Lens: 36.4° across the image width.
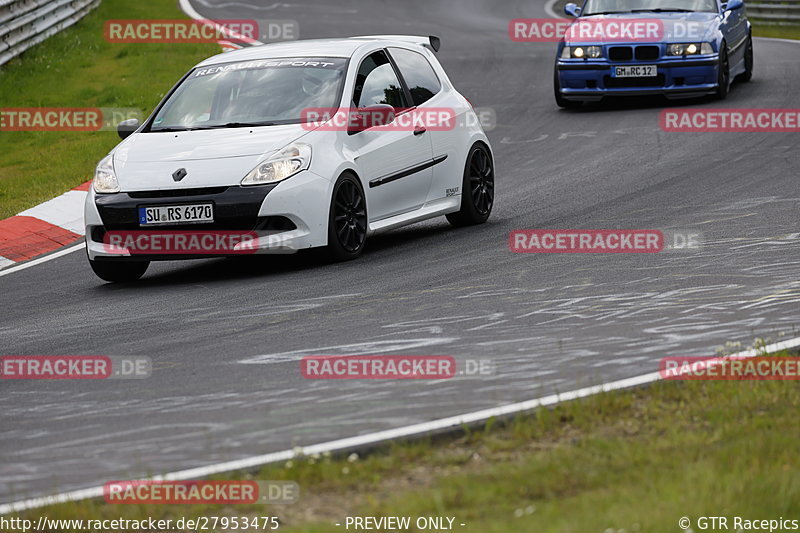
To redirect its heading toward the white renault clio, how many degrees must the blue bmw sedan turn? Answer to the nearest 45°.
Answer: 0° — it already faces it

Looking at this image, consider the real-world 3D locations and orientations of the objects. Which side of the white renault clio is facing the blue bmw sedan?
back

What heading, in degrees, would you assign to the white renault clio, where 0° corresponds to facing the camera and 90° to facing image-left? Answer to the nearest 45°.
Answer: approximately 45°
